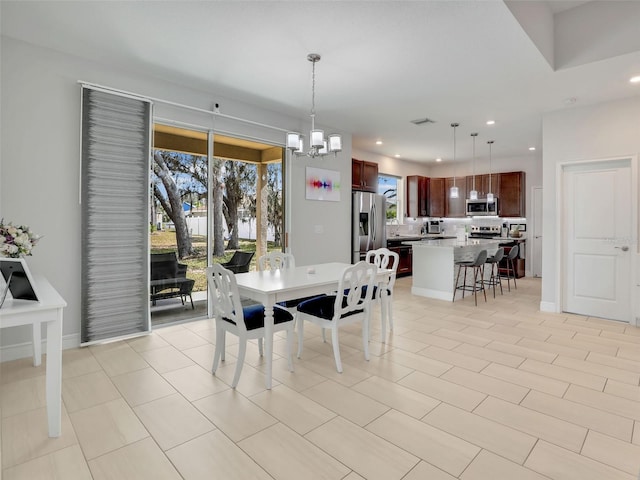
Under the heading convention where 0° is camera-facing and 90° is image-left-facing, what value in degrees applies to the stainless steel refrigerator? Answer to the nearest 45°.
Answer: approximately 315°

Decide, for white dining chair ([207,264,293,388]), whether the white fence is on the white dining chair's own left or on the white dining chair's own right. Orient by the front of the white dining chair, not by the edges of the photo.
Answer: on the white dining chair's own left

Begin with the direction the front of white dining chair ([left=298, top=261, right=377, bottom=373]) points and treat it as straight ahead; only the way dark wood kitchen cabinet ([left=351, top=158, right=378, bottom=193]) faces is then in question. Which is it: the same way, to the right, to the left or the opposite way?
the opposite way

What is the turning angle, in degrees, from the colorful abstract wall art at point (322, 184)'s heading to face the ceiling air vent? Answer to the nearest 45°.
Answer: approximately 45° to its left

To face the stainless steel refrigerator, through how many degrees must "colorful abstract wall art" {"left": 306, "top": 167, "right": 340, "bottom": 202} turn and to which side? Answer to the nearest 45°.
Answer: approximately 90° to its left

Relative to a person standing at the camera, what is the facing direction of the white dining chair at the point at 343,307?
facing away from the viewer and to the left of the viewer

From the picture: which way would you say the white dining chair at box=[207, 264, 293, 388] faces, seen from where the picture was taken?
facing away from the viewer and to the right of the viewer

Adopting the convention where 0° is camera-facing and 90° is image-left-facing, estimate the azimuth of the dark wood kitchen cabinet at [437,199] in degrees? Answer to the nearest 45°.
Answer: approximately 0°
